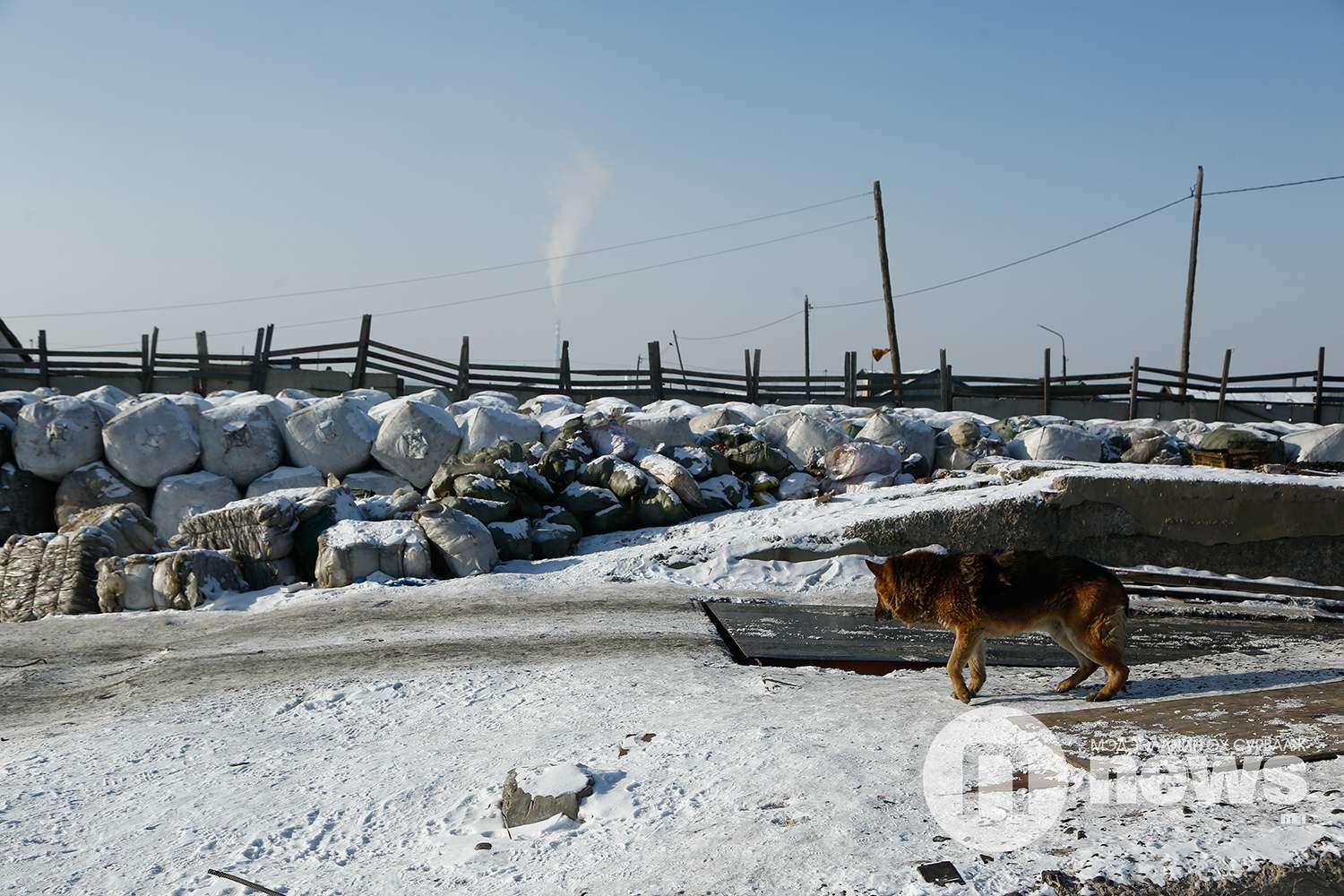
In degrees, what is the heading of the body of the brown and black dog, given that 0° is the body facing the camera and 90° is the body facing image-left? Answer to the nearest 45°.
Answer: approximately 90°

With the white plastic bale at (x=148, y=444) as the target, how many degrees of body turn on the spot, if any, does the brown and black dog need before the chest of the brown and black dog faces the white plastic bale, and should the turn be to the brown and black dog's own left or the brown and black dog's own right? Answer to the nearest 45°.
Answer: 0° — it already faces it

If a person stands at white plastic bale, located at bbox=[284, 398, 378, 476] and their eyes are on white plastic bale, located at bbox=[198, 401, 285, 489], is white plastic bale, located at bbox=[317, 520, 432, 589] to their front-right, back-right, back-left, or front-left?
back-left

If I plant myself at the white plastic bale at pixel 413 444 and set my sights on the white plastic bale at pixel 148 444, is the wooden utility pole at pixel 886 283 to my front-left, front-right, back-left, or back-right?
back-right

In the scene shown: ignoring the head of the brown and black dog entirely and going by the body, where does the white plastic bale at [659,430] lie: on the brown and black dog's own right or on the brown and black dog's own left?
on the brown and black dog's own right

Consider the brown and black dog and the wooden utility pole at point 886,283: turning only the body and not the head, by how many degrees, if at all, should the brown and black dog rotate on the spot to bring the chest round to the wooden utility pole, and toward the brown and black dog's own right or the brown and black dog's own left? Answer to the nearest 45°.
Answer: approximately 90° to the brown and black dog's own right

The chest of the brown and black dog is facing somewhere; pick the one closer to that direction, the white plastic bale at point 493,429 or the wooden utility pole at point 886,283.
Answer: the white plastic bale
